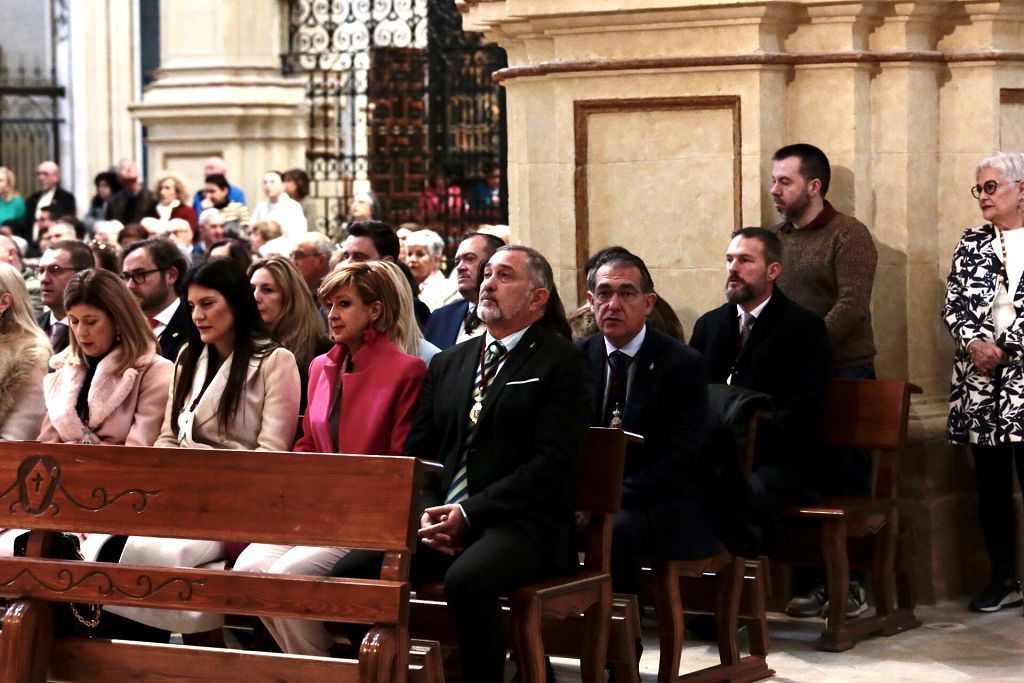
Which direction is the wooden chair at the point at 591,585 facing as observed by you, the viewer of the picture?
facing the viewer and to the left of the viewer

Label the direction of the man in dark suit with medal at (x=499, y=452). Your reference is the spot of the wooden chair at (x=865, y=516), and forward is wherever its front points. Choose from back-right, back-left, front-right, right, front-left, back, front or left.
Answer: front

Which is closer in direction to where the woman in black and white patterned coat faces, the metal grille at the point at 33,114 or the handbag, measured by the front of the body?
the handbag

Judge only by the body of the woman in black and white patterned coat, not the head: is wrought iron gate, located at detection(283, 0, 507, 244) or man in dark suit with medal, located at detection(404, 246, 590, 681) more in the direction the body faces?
the man in dark suit with medal

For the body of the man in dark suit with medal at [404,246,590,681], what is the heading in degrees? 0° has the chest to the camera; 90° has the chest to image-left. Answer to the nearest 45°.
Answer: approximately 45°

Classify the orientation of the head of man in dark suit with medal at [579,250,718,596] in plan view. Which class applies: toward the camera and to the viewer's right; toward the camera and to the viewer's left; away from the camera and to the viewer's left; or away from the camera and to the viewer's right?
toward the camera and to the viewer's left

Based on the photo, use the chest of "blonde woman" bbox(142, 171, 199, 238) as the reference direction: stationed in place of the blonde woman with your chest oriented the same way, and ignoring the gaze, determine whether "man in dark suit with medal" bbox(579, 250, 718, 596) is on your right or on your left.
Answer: on your left
